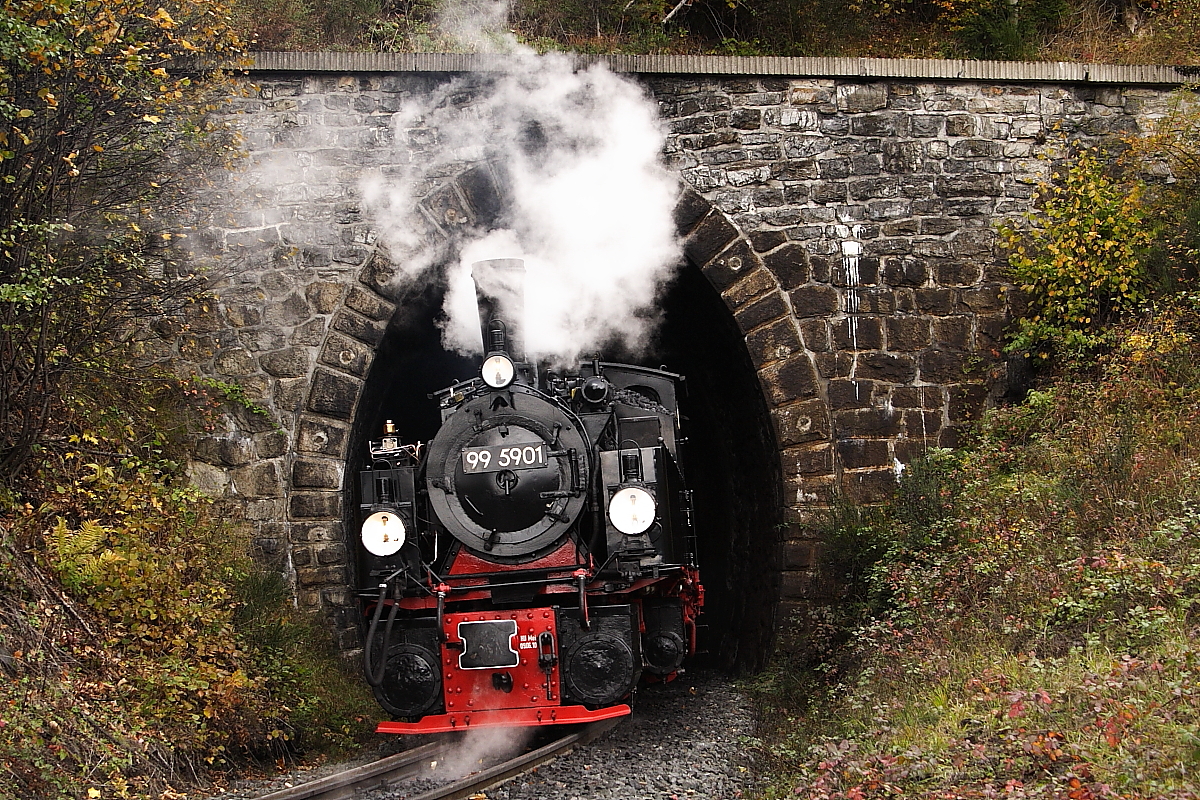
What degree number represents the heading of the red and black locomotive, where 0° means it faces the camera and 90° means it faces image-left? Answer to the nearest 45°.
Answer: approximately 0°

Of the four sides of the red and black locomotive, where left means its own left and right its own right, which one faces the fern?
right

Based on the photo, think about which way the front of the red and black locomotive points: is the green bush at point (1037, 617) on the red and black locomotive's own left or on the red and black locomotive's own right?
on the red and black locomotive's own left

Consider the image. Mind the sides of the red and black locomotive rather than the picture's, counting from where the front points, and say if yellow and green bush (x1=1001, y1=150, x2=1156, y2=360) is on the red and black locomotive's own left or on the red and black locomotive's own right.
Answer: on the red and black locomotive's own left

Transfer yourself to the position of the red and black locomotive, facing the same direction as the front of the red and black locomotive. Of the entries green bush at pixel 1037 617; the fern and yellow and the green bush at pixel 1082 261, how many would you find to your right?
1
